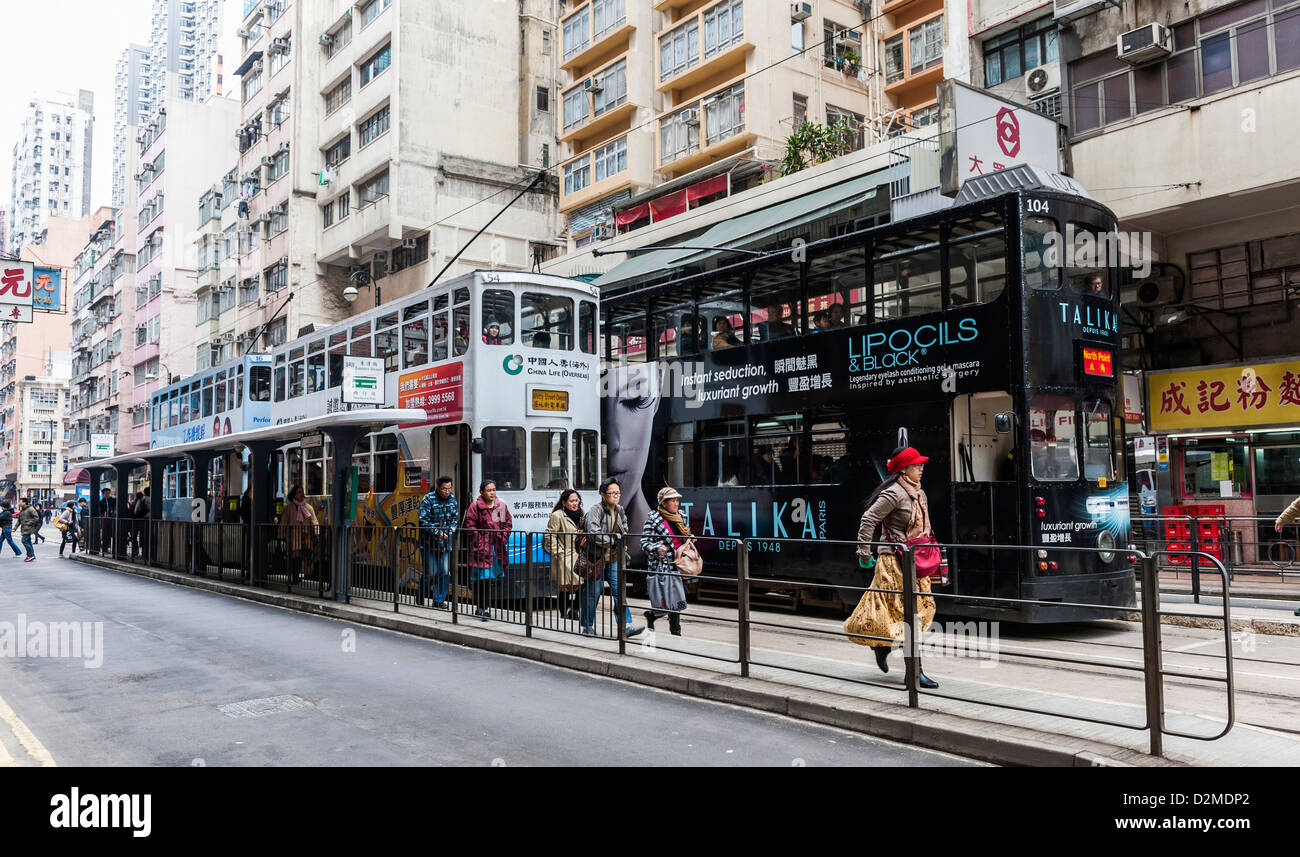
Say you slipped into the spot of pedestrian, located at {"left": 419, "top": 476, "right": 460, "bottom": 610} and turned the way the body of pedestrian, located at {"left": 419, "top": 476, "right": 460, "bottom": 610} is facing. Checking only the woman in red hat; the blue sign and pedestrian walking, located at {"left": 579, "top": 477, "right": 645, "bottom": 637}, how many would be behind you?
1

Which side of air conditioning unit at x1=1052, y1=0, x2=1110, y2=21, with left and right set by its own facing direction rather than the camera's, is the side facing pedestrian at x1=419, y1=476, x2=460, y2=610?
front

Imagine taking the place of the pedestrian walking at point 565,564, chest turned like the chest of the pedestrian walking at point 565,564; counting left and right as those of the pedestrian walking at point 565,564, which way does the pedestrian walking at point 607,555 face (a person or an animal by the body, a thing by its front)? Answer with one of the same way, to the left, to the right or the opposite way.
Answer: the same way

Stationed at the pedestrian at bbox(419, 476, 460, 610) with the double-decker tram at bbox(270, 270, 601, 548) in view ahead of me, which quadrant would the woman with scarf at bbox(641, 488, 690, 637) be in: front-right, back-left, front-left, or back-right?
back-right

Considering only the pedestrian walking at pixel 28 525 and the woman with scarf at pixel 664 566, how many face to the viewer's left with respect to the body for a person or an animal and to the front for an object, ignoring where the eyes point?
1

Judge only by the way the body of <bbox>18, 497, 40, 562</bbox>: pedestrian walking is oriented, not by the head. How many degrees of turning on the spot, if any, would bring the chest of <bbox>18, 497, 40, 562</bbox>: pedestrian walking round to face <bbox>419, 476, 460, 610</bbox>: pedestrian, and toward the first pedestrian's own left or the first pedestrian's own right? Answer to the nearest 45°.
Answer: approximately 90° to the first pedestrian's own left

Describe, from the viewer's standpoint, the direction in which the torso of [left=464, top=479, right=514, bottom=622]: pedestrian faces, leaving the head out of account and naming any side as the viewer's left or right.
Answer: facing the viewer and to the right of the viewer

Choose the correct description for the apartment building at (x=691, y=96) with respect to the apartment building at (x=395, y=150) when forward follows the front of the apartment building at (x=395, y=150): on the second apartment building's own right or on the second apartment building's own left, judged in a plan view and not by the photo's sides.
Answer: on the second apartment building's own left

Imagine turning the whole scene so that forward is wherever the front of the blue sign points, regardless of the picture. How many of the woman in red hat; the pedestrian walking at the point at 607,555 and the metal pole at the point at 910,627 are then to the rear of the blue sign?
0

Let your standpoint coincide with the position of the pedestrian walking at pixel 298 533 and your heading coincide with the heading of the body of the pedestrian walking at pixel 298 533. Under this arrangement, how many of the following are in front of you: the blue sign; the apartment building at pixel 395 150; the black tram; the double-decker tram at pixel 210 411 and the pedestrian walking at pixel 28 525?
1

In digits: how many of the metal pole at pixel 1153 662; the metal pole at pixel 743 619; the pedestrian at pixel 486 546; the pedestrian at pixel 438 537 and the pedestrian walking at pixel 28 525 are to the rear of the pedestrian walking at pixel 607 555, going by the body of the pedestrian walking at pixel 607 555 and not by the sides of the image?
3

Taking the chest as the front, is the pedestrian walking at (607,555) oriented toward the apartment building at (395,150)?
no
